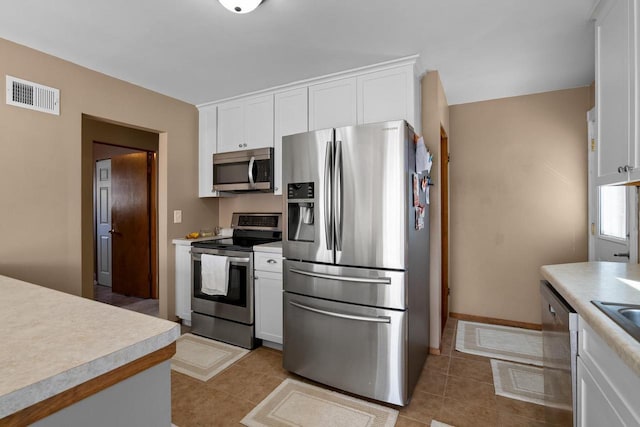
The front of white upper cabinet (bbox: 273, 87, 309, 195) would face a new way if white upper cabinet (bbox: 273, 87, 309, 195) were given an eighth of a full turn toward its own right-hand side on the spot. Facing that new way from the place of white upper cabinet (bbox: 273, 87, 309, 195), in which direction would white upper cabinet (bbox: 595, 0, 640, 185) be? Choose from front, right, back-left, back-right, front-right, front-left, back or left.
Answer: back-left

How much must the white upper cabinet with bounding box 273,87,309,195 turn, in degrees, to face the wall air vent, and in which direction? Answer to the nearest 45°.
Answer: approximately 45° to its right

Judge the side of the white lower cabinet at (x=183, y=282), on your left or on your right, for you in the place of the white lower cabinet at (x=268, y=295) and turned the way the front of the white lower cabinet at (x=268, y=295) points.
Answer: on your right

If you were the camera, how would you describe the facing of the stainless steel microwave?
facing the viewer and to the left of the viewer

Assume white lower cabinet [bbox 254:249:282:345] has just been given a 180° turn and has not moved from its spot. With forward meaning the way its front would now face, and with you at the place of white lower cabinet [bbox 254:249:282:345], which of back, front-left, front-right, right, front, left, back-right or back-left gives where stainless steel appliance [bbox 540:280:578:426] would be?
right

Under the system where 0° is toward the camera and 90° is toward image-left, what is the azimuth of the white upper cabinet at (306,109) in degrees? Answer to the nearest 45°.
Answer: approximately 45°

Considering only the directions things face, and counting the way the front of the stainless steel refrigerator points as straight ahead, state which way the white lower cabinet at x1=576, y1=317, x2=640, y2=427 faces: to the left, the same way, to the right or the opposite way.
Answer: to the right

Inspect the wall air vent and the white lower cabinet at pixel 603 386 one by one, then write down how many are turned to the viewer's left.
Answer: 1

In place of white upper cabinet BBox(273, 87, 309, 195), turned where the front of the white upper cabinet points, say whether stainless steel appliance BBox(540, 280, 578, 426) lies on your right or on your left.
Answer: on your left

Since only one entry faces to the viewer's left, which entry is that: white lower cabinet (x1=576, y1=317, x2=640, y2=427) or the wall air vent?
the white lower cabinet

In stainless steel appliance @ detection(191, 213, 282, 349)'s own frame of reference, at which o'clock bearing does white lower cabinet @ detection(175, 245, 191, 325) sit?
The white lower cabinet is roughly at 3 o'clock from the stainless steel appliance.
